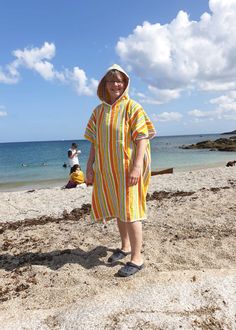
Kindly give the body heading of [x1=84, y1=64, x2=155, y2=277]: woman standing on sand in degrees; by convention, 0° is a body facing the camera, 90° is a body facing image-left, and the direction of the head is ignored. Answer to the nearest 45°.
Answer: approximately 45°
